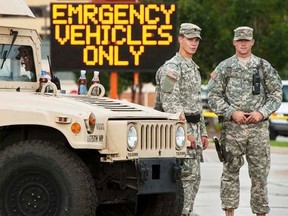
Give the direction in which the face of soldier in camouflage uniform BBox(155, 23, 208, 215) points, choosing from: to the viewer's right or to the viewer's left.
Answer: to the viewer's right

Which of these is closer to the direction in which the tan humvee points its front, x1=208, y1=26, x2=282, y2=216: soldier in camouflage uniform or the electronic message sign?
the soldier in camouflage uniform

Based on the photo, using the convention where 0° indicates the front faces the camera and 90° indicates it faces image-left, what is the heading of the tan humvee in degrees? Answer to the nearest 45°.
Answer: approximately 315°

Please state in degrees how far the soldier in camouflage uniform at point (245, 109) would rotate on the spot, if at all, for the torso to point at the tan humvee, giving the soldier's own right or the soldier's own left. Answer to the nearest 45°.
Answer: approximately 45° to the soldier's own right

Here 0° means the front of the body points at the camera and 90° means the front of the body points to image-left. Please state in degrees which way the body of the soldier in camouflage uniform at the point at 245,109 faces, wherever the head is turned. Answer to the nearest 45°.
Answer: approximately 0°

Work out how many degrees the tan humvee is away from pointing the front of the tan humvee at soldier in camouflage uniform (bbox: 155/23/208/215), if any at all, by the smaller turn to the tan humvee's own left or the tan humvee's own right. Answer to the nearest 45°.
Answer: approximately 90° to the tan humvee's own left

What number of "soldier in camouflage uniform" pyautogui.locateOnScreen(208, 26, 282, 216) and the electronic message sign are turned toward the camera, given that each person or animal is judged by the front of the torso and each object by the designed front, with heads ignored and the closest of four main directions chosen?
2
